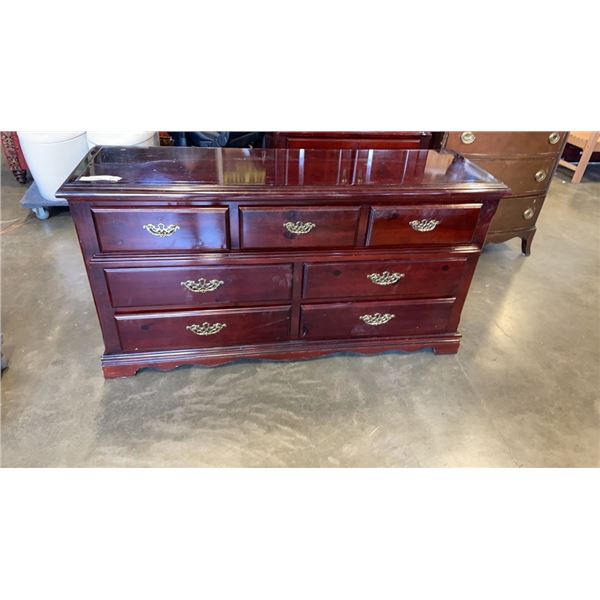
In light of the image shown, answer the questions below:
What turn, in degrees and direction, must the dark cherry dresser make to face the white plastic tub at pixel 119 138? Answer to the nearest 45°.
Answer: approximately 135° to its right

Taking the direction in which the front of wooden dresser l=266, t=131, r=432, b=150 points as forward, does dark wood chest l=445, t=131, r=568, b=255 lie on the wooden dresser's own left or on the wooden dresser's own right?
on the wooden dresser's own left

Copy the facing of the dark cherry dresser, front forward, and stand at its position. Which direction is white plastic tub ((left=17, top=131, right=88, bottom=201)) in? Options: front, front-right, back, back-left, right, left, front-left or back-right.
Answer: back-right

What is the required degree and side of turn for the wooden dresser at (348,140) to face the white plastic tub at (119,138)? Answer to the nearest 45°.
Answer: approximately 90° to its right

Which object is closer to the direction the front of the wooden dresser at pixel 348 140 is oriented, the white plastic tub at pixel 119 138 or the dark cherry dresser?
the dark cherry dresser

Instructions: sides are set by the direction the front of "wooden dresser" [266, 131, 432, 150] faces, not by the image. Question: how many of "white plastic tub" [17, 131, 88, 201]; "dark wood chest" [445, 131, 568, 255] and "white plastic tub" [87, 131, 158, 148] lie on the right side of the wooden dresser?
2

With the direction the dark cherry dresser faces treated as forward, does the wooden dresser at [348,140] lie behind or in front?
behind

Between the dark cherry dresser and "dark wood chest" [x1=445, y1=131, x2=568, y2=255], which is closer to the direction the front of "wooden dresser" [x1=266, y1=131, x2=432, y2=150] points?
the dark cherry dresser

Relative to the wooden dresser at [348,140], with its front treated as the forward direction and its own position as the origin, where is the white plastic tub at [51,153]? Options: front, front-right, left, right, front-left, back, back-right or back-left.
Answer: right

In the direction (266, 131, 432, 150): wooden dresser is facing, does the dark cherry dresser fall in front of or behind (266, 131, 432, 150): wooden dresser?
in front

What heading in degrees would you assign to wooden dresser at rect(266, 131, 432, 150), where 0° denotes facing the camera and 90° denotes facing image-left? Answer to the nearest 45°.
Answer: approximately 0°
